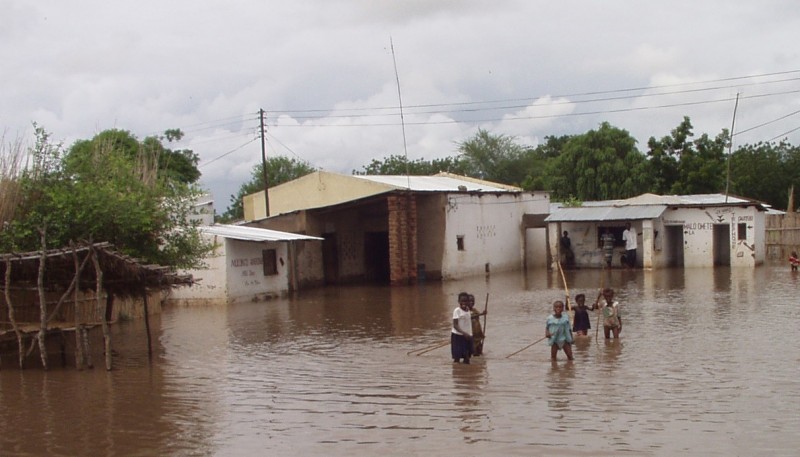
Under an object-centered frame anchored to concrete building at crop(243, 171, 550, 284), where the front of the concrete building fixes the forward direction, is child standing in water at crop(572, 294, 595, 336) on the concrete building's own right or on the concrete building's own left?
on the concrete building's own left

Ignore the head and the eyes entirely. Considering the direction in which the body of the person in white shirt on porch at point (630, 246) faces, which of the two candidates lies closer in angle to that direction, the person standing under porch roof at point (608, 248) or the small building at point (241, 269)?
the small building

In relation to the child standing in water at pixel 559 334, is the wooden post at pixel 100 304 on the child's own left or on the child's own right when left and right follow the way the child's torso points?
on the child's own right

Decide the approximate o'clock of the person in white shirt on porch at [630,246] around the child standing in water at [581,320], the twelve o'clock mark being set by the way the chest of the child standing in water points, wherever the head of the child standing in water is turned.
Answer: The person in white shirt on porch is roughly at 6 o'clock from the child standing in water.

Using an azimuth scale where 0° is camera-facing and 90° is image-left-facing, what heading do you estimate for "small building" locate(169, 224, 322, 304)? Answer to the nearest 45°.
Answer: approximately 315°

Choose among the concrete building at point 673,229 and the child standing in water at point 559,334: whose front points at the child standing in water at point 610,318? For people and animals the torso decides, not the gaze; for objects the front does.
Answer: the concrete building

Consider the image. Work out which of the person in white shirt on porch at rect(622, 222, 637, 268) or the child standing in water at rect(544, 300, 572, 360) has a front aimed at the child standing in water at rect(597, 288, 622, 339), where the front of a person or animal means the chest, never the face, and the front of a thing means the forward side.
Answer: the person in white shirt on porch

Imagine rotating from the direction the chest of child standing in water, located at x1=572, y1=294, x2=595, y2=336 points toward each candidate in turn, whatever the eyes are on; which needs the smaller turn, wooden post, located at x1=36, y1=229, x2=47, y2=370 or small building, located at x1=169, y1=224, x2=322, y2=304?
the wooden post
